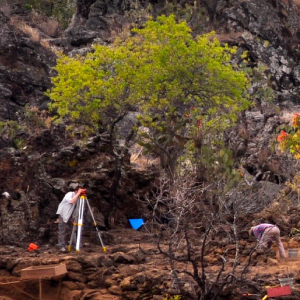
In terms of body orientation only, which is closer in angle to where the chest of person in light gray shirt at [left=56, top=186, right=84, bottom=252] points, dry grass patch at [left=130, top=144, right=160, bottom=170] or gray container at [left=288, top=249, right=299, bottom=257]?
the gray container

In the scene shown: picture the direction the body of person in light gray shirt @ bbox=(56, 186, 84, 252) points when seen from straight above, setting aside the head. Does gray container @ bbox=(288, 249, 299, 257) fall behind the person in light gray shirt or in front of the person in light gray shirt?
in front

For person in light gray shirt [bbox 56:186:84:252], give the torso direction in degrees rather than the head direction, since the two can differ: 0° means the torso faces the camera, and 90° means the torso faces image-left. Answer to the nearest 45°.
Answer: approximately 270°

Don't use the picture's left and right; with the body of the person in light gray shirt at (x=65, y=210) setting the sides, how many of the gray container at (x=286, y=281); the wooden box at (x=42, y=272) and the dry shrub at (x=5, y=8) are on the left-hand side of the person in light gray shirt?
1

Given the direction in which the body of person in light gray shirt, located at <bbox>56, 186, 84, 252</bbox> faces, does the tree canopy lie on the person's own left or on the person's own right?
on the person's own left

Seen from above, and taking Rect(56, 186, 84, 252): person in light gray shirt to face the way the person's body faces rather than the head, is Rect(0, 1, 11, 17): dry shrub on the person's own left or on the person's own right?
on the person's own left

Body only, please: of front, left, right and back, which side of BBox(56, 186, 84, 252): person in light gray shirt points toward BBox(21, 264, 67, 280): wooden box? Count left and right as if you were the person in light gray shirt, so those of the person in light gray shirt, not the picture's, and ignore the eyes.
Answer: right

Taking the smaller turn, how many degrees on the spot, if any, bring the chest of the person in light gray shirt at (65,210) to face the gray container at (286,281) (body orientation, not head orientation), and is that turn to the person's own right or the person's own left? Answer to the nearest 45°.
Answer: approximately 45° to the person's own right

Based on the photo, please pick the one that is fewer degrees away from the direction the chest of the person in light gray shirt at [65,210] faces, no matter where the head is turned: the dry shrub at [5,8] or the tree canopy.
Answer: the tree canopy

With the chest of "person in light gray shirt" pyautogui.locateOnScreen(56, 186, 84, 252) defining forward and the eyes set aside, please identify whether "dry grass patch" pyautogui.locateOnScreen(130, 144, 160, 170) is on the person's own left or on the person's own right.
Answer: on the person's own left

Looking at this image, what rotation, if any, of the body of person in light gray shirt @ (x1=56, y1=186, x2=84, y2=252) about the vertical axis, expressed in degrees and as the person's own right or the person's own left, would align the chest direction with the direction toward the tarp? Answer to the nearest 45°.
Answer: approximately 45° to the person's own left

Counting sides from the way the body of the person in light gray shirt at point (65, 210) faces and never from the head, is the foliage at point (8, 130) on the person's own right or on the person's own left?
on the person's own left

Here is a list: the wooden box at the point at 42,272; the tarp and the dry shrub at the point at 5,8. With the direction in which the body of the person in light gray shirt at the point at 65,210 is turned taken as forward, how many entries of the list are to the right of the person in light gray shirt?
1
